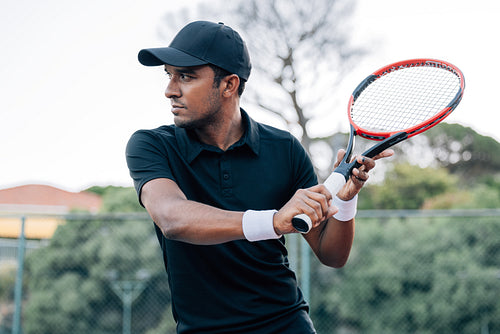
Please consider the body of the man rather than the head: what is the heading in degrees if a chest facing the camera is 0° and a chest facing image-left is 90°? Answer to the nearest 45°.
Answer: approximately 0°

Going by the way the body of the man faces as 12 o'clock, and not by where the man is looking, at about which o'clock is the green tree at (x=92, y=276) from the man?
The green tree is roughly at 5 o'clock from the man.

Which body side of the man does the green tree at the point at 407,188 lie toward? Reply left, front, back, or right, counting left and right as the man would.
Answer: back

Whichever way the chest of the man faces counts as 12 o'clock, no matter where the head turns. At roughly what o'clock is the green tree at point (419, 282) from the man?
The green tree is roughly at 7 o'clock from the man.

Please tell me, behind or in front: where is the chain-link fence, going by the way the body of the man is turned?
behind

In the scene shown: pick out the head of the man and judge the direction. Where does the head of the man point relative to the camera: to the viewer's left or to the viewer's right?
to the viewer's left
